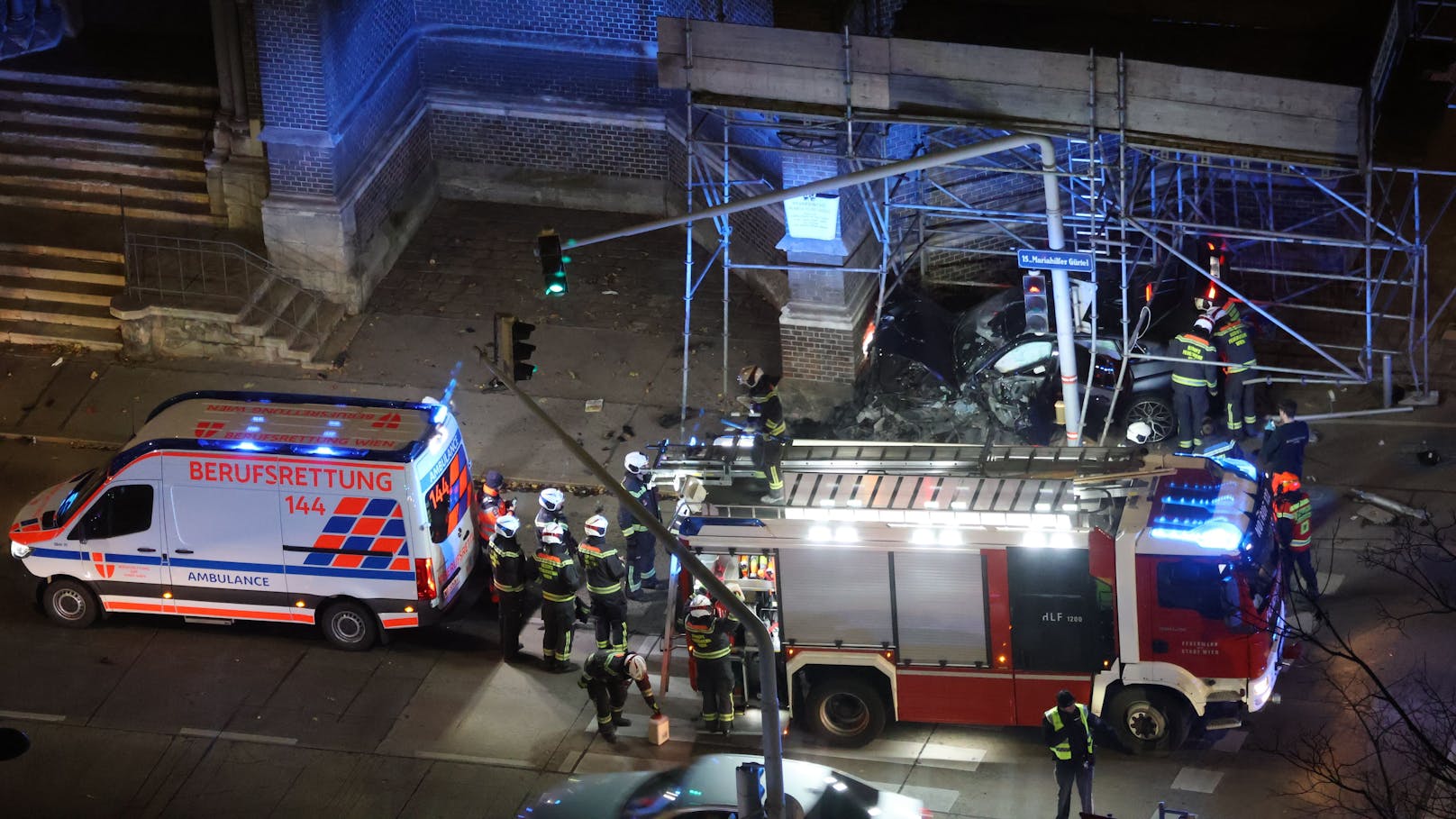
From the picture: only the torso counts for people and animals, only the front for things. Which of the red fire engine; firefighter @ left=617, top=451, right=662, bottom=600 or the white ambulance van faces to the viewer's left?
the white ambulance van

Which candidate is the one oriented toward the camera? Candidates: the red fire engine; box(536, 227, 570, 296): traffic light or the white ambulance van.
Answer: the traffic light

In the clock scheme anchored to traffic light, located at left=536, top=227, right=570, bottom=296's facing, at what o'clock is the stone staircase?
The stone staircase is roughly at 5 o'clock from the traffic light.

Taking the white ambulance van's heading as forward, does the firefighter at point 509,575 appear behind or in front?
behind

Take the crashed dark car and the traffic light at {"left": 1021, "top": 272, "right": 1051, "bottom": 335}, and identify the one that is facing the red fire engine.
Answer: the traffic light

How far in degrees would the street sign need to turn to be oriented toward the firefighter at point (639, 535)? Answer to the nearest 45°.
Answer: approximately 90° to its right

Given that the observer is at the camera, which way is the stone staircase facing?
facing the viewer

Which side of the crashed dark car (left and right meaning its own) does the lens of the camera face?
left

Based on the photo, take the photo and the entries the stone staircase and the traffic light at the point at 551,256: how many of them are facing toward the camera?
2

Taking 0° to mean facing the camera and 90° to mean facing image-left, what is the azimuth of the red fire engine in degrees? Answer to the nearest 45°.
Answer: approximately 270°

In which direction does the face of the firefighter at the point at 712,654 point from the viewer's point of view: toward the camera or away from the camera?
away from the camera

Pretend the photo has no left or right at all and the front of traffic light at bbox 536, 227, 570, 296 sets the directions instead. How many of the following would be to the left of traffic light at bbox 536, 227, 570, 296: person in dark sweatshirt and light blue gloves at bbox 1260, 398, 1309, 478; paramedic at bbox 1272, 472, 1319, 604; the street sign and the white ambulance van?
3

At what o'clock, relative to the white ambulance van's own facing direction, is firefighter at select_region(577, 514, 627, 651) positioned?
The firefighter is roughly at 7 o'clock from the white ambulance van.

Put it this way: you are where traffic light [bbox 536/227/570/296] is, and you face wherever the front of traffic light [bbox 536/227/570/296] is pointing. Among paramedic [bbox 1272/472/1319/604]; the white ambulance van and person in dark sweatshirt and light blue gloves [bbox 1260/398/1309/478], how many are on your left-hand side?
2

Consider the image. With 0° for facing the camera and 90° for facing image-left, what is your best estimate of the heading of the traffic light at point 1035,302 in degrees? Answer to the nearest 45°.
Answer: approximately 0°

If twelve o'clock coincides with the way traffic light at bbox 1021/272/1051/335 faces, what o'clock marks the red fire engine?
The red fire engine is roughly at 12 o'clock from the traffic light.

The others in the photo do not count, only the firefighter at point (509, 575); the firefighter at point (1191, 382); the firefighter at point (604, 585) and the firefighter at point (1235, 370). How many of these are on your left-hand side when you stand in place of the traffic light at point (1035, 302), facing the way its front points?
2
